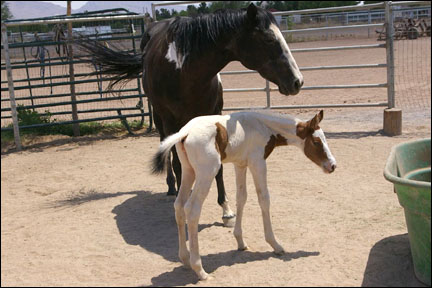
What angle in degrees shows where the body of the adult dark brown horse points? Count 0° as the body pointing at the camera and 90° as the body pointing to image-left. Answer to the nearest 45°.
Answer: approximately 315°

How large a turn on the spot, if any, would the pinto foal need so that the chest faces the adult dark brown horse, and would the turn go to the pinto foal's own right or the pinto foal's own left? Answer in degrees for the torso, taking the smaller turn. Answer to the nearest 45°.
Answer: approximately 45° to the pinto foal's own left

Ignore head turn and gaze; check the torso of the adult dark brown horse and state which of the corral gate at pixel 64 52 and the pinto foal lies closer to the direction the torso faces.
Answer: the pinto foal

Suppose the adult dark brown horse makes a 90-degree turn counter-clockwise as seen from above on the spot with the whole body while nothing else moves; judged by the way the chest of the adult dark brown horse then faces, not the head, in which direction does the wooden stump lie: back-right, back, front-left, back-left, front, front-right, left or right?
front

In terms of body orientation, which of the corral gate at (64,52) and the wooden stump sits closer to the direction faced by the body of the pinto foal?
the wooden stump

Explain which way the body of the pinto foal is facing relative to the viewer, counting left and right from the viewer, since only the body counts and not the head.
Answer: facing away from the viewer and to the right of the viewer

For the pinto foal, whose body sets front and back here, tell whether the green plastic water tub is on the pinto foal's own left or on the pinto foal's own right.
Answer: on the pinto foal's own right

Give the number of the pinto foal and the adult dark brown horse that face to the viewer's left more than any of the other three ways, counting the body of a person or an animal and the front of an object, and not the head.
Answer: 0

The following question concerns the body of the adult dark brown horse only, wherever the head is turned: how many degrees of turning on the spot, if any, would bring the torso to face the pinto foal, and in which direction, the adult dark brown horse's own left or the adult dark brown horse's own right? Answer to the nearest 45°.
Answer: approximately 45° to the adult dark brown horse's own right
